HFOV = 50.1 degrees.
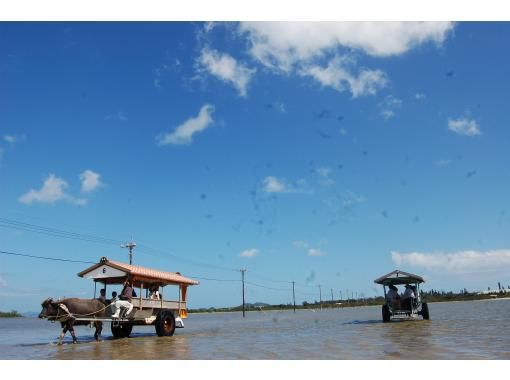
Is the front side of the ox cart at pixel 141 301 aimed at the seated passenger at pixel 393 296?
no

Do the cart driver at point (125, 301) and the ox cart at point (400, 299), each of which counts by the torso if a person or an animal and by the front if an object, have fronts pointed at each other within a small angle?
no

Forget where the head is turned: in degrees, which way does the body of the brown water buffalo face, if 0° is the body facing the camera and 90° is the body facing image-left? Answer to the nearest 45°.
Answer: approximately 90°

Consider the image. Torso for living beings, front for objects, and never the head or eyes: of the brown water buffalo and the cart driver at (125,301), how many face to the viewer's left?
2

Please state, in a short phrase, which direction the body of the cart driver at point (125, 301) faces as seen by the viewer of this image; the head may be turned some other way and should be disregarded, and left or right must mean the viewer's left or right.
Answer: facing to the left of the viewer

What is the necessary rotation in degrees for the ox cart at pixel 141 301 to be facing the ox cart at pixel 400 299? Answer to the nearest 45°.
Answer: approximately 135° to its left

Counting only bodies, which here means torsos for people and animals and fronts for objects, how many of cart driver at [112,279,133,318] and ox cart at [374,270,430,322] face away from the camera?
1

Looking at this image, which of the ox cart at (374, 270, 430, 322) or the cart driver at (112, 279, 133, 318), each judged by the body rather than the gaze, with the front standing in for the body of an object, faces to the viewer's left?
the cart driver

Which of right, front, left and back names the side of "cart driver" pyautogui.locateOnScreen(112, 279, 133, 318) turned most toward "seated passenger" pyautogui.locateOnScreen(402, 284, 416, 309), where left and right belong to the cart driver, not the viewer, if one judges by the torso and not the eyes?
back

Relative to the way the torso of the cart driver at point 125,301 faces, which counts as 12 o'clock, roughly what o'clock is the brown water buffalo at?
The brown water buffalo is roughly at 11 o'clock from the cart driver.

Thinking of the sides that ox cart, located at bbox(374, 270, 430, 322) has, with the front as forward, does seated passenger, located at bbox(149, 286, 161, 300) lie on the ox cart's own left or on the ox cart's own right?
on the ox cart's own left

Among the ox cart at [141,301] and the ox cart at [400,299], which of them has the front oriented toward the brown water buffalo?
the ox cart at [141,301]

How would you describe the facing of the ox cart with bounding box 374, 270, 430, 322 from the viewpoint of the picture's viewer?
facing away from the viewer

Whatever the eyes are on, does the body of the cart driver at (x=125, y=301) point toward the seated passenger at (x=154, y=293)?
no

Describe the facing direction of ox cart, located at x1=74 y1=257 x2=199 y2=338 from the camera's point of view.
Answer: facing the viewer and to the left of the viewer

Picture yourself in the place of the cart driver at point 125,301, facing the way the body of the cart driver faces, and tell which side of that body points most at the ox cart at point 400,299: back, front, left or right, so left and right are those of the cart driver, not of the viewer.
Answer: back

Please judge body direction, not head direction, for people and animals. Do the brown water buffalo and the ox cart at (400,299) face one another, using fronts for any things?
no

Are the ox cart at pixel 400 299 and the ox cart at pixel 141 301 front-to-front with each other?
no
